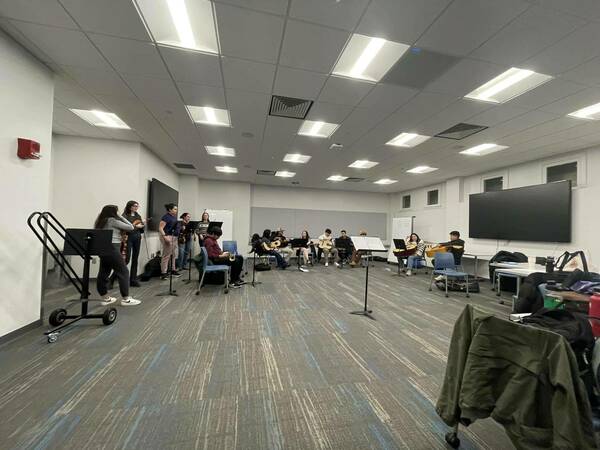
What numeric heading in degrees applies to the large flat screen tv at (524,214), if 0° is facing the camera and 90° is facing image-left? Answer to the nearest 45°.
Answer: approximately 45°

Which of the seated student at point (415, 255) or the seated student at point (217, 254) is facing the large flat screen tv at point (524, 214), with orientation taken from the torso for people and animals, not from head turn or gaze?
the seated student at point (217, 254)

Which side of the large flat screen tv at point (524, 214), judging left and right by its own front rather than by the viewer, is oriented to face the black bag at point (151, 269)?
front

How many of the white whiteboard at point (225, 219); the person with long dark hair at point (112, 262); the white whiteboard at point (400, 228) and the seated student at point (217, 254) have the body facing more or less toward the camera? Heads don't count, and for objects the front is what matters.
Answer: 2

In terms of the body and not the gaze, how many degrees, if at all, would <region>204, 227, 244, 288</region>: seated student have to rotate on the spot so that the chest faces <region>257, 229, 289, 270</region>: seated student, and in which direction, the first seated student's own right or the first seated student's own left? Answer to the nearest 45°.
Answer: approximately 45° to the first seated student's own left

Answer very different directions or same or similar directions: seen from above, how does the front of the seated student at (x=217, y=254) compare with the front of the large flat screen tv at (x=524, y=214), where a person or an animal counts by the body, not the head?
very different directions

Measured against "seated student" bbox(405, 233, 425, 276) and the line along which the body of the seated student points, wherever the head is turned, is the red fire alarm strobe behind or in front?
in front

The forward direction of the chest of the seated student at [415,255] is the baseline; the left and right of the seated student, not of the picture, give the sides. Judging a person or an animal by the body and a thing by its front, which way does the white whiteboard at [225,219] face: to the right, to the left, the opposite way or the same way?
to the left

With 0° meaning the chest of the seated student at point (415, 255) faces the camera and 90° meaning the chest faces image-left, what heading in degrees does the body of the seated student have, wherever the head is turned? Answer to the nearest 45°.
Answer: approximately 45°

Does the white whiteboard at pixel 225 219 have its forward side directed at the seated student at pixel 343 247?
no

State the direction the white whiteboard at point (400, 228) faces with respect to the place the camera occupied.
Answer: facing the viewer

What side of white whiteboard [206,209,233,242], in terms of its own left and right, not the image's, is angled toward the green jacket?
front

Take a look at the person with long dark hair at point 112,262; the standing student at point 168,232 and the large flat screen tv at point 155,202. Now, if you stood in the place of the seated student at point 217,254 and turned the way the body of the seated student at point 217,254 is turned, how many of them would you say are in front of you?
0

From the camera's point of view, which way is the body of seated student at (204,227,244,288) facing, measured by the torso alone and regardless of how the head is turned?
to the viewer's right

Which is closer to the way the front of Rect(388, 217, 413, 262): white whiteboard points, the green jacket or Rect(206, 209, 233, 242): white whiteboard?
the green jacket

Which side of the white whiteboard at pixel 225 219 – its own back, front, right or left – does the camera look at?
front

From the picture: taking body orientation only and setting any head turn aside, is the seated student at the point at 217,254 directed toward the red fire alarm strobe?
no

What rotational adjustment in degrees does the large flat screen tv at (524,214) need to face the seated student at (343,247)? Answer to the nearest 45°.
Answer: approximately 45° to its right
